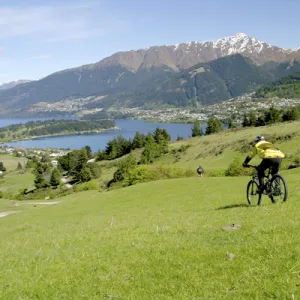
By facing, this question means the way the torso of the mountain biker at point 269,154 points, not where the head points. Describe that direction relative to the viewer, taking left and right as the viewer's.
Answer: facing away from the viewer and to the left of the viewer
